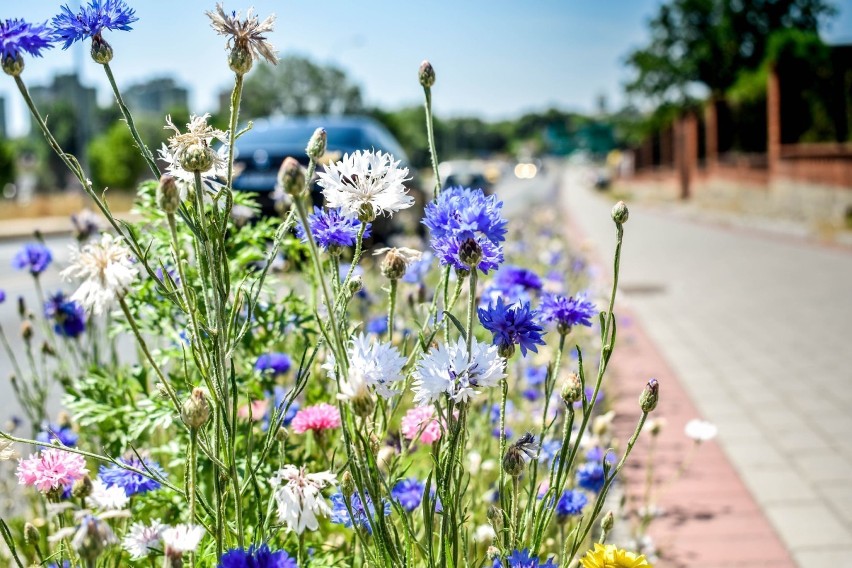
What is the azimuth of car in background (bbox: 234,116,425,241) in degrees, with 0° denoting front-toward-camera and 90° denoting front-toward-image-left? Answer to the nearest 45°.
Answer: approximately 45°

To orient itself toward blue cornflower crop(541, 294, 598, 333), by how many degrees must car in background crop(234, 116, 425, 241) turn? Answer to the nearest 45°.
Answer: approximately 45° to its left

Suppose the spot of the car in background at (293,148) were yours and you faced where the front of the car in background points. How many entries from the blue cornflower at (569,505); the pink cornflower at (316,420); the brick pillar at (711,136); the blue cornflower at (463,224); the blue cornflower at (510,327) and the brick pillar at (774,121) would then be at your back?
2

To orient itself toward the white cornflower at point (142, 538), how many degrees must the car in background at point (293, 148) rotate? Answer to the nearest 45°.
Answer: approximately 45° to its left

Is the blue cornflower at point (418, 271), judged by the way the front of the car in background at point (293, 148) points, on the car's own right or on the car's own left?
on the car's own left

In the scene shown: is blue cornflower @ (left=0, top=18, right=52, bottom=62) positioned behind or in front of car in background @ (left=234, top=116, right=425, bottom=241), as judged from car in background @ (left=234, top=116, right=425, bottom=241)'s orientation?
in front

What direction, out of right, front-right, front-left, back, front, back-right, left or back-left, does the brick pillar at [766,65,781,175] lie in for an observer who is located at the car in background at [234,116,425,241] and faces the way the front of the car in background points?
back
